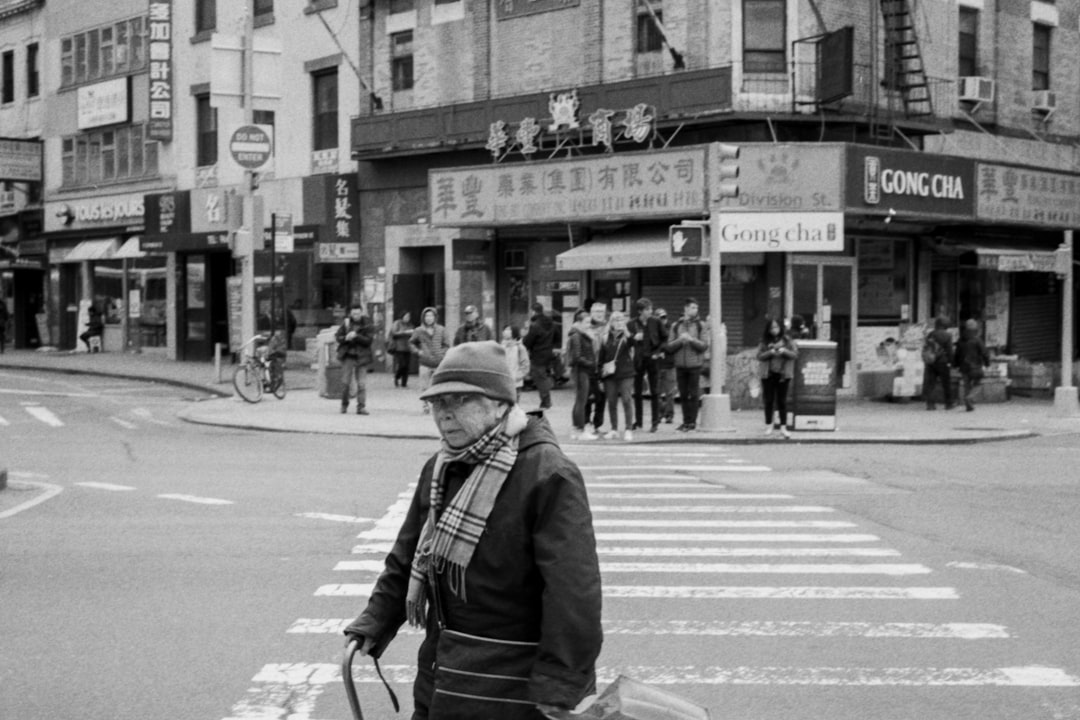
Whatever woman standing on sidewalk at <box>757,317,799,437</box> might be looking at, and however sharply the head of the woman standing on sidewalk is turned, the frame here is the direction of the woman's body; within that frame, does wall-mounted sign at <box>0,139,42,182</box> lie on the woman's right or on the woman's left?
on the woman's right

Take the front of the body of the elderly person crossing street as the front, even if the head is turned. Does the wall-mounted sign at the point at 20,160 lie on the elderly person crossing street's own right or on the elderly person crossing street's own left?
on the elderly person crossing street's own right

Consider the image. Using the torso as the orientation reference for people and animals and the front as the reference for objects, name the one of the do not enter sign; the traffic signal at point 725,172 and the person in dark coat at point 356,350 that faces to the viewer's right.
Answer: the traffic signal

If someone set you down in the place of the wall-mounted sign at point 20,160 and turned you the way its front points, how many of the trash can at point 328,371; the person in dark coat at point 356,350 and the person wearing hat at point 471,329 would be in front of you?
3

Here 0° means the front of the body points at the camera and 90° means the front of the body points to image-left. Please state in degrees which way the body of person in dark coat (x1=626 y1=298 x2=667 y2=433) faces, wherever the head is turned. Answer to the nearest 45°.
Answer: approximately 0°

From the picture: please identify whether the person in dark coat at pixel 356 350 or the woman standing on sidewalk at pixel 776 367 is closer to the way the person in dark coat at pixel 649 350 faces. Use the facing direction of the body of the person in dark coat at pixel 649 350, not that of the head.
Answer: the woman standing on sidewalk

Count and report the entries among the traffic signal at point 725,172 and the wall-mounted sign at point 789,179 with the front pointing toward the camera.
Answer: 1

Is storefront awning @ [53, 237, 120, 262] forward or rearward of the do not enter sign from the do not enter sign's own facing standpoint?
rearward

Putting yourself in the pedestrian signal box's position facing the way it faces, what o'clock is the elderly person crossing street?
The elderly person crossing street is roughly at 12 o'clock from the pedestrian signal box.

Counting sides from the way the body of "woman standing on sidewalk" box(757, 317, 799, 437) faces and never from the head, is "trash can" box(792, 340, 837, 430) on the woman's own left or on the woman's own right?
on the woman's own left

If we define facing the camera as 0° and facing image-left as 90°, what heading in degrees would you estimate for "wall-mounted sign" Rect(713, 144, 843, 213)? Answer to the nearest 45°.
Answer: approximately 0°
